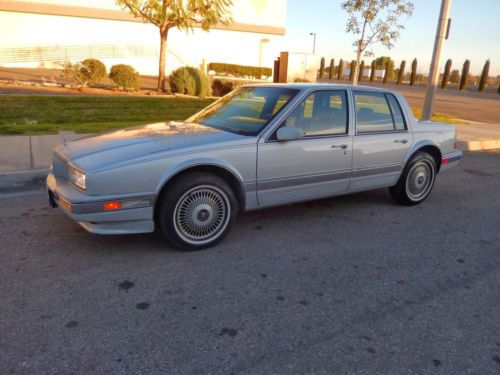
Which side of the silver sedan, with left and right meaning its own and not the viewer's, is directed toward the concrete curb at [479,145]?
back

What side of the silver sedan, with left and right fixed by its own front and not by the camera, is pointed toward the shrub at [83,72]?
right

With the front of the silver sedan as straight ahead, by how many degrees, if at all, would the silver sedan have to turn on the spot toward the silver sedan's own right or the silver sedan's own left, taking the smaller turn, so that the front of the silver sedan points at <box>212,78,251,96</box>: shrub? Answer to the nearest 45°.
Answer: approximately 135° to the silver sedan's own right

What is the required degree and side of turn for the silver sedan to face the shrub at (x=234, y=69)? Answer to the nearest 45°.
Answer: approximately 135° to its right

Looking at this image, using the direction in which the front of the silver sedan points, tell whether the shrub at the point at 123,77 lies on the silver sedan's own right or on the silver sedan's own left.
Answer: on the silver sedan's own right

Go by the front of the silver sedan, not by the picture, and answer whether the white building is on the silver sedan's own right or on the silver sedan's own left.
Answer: on the silver sedan's own right

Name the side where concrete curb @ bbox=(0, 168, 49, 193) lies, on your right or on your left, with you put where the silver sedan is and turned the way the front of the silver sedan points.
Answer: on your right

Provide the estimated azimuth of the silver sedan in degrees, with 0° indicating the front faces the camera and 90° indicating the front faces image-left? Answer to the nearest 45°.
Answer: approximately 45°

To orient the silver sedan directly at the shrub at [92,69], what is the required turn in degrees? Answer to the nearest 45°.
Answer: approximately 90° to its right

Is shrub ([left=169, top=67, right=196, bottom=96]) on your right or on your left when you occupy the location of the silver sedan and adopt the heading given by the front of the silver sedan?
on your right

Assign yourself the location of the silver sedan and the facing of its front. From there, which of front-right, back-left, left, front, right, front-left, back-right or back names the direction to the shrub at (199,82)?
back-right
